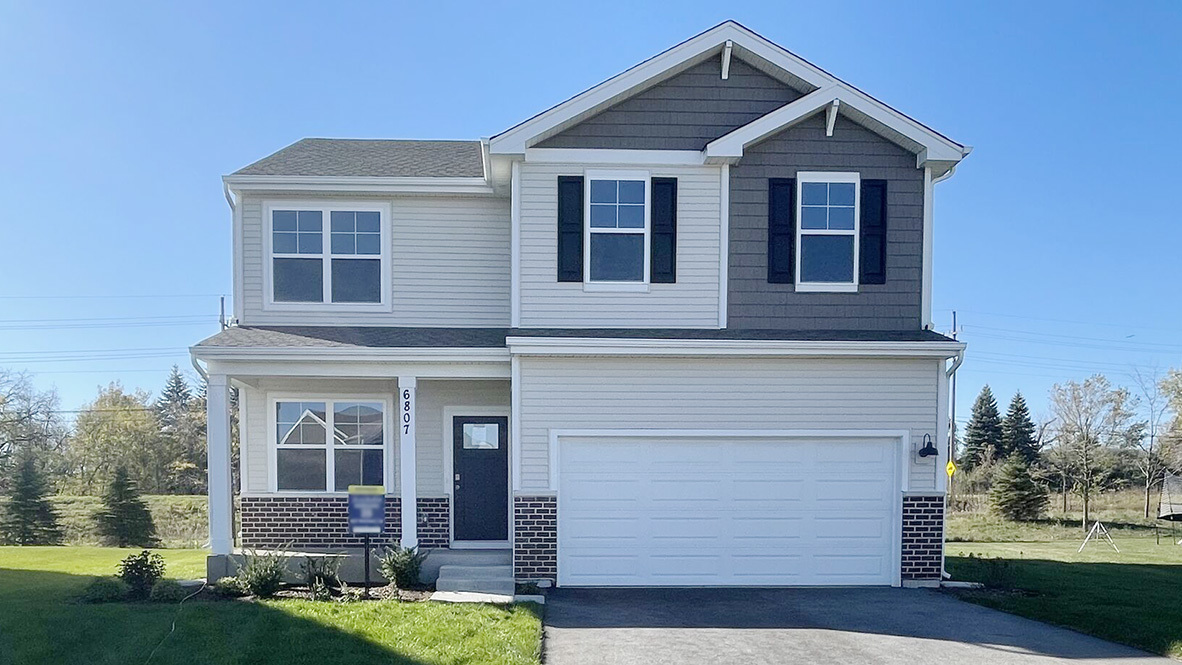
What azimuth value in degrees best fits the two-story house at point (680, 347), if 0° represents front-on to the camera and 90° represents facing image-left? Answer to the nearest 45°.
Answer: approximately 0°

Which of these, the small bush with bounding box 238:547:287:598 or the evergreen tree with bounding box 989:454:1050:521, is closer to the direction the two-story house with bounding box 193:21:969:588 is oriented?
the small bush

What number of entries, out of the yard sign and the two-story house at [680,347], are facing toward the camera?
2
